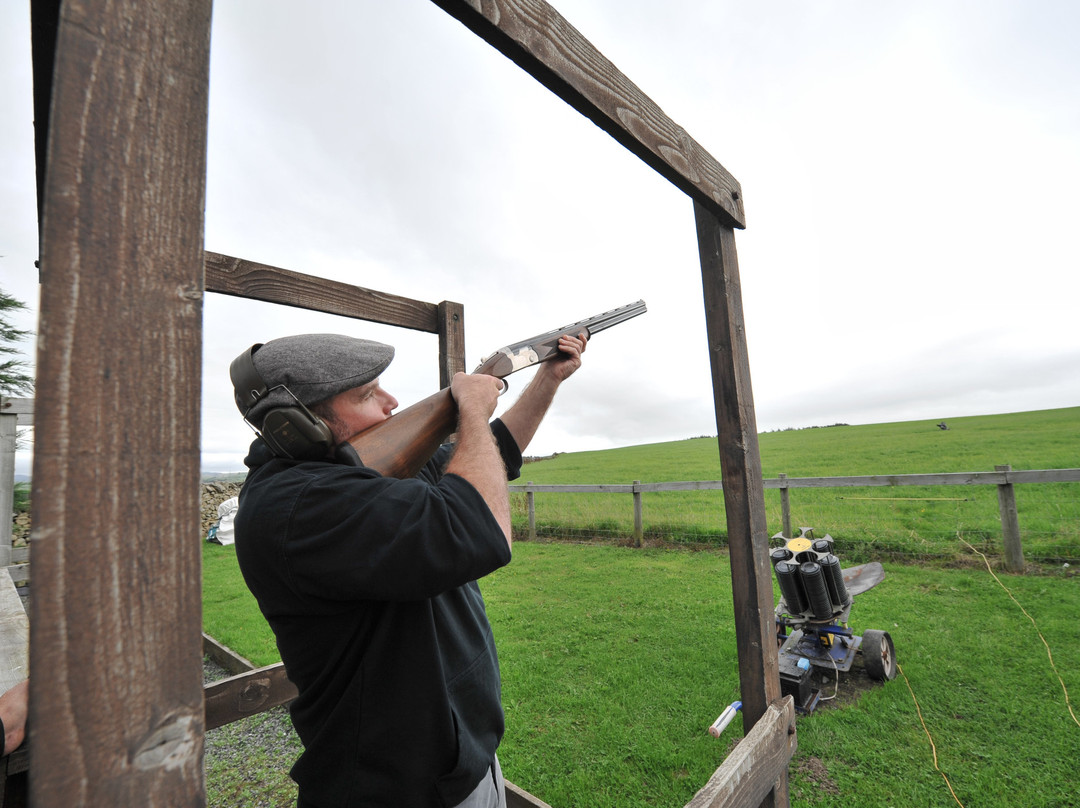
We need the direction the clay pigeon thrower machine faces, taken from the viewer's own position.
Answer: facing away from the viewer and to the right of the viewer

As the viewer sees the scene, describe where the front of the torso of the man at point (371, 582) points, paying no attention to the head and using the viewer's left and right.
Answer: facing to the right of the viewer

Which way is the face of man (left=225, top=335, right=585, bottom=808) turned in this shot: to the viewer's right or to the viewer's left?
to the viewer's right
